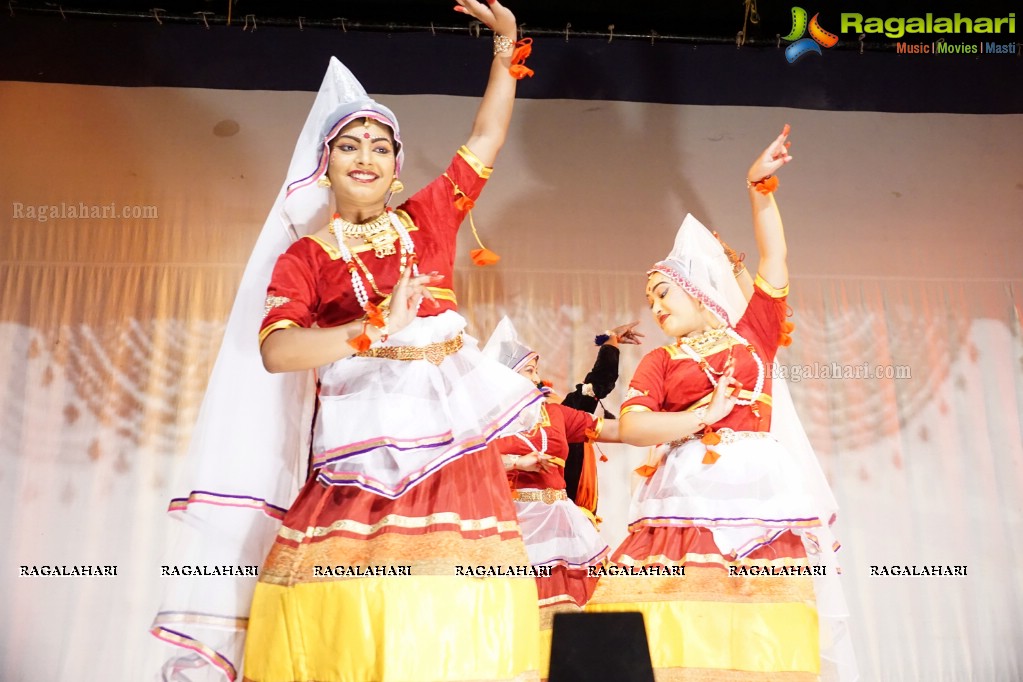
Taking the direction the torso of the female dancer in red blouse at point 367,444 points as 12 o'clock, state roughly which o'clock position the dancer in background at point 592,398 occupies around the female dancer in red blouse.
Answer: The dancer in background is roughly at 7 o'clock from the female dancer in red blouse.

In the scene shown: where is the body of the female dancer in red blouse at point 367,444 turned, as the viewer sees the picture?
toward the camera

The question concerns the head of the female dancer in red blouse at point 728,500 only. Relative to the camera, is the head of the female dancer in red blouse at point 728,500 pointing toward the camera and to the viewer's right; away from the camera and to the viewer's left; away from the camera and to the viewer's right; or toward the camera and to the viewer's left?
toward the camera and to the viewer's left

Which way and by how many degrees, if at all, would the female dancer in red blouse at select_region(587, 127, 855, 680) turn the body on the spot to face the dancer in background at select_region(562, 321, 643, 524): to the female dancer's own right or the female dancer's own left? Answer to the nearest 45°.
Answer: approximately 135° to the female dancer's own right

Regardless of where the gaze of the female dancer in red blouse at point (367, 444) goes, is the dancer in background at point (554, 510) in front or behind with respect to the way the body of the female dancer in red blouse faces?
behind

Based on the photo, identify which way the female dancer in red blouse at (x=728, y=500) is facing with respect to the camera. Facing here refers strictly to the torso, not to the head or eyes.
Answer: toward the camera

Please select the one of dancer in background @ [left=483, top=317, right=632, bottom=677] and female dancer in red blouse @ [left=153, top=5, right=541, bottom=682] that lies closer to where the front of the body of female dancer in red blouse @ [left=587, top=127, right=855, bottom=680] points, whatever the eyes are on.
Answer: the female dancer in red blouse

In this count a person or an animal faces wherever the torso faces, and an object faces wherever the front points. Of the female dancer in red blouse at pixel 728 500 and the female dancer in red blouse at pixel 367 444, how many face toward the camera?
2
